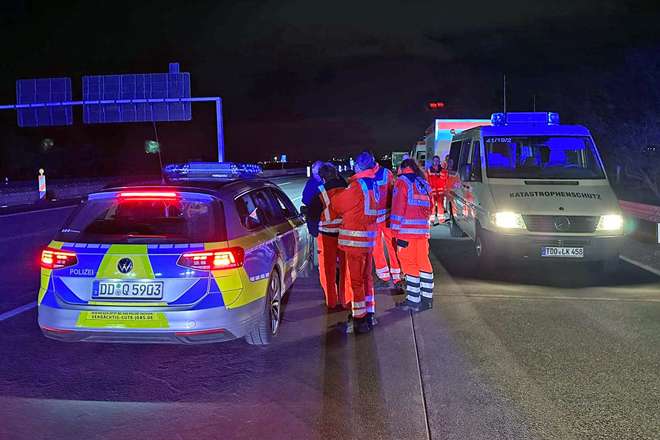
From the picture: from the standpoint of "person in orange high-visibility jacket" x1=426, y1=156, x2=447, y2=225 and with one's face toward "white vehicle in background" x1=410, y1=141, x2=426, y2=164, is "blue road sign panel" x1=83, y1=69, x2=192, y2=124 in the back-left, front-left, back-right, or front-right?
front-left

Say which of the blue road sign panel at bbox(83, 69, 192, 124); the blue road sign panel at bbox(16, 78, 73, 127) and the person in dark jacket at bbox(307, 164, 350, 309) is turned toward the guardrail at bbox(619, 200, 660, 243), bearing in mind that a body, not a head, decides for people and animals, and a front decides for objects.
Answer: the person in dark jacket

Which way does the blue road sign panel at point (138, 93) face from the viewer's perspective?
away from the camera

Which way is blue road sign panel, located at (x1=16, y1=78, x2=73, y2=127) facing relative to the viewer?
away from the camera

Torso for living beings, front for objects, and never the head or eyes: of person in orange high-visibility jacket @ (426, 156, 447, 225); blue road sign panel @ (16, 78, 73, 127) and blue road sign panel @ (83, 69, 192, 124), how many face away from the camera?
2

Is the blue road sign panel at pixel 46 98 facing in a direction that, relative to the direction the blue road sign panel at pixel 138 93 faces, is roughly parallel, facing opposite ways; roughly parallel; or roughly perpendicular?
roughly parallel

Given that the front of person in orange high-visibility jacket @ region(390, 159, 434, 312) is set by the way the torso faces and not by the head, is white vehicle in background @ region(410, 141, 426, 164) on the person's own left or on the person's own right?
on the person's own right

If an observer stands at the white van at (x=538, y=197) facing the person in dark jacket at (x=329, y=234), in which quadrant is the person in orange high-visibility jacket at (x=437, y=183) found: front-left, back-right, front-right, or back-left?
back-right

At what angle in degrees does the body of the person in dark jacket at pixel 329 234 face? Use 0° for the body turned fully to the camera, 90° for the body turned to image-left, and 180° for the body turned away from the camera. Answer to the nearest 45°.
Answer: approximately 225°

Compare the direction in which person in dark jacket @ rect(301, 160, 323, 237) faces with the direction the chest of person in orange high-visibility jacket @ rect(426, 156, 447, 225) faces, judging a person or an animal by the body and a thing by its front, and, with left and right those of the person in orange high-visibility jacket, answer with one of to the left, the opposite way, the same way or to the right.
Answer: to the left

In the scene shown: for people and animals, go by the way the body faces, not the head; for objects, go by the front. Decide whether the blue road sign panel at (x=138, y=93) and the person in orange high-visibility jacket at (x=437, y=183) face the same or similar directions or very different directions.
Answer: very different directions

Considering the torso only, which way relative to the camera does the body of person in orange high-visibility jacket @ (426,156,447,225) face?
toward the camera

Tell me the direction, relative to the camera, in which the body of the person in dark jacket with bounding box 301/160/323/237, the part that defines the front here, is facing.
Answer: to the viewer's right
